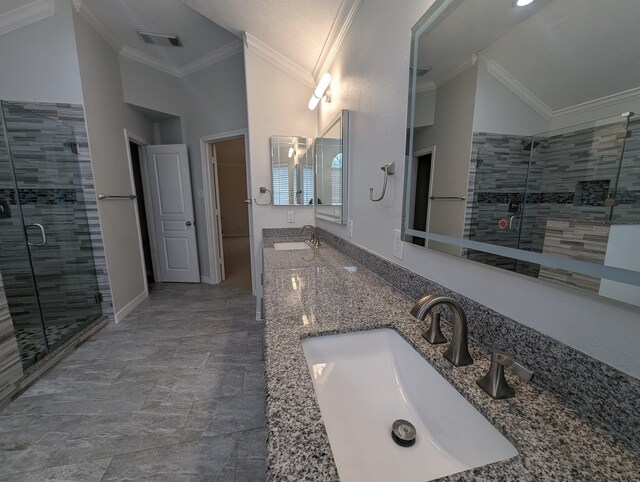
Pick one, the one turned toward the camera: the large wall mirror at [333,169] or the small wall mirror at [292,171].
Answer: the small wall mirror at [292,171]

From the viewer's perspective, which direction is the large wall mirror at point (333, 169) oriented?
to the viewer's left

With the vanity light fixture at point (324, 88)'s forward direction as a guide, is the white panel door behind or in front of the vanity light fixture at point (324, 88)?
in front

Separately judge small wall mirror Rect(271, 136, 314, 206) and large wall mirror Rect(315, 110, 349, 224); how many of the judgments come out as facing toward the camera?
1

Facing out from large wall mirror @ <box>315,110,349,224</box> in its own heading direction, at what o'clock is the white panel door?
The white panel door is roughly at 1 o'clock from the large wall mirror.

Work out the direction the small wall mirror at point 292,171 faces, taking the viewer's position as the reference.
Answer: facing the viewer

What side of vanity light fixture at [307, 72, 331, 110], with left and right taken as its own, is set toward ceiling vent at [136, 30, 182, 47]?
front

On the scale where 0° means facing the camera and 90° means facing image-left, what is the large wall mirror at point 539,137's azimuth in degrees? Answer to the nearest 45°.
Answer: approximately 45°

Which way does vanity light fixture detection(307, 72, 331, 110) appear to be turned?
to the viewer's left

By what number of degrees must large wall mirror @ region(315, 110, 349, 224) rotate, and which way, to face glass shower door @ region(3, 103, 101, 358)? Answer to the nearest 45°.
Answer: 0° — it already faces it

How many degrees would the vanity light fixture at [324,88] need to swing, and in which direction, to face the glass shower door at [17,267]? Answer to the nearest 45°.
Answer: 0° — it already faces it

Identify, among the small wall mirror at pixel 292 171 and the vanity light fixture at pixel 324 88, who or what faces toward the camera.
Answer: the small wall mirror

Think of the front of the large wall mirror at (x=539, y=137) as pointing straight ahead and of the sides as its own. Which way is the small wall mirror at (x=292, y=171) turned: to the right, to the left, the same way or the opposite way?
to the left

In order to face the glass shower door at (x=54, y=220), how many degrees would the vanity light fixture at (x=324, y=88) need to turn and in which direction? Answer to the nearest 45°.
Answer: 0° — it already faces it
